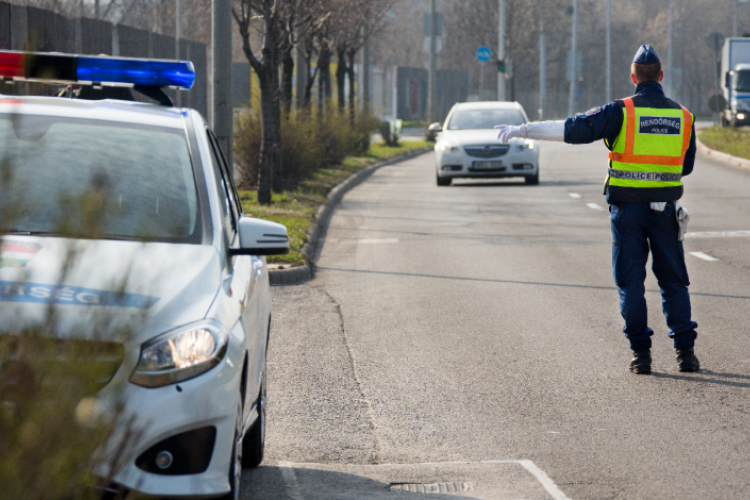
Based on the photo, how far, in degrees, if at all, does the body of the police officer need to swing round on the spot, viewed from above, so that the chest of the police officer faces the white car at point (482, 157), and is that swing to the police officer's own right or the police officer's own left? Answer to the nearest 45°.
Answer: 0° — they already face it

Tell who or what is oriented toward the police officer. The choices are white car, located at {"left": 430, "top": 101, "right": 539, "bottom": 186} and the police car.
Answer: the white car

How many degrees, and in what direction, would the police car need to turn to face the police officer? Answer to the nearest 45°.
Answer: approximately 135° to its left

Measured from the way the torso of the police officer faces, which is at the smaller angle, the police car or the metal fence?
the metal fence

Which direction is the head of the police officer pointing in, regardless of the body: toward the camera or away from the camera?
away from the camera

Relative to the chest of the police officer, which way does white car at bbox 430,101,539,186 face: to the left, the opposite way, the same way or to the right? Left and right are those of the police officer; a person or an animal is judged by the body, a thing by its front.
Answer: the opposite way

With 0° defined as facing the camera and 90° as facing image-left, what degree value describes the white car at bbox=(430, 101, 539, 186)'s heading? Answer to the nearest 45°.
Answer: approximately 0°

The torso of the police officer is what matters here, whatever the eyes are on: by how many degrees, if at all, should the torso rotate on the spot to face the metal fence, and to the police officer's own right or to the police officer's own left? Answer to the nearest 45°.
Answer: approximately 45° to the police officer's own left

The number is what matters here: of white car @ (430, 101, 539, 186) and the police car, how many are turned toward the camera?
2

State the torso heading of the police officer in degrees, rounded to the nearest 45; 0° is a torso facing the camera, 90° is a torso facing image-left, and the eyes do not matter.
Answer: approximately 180°
